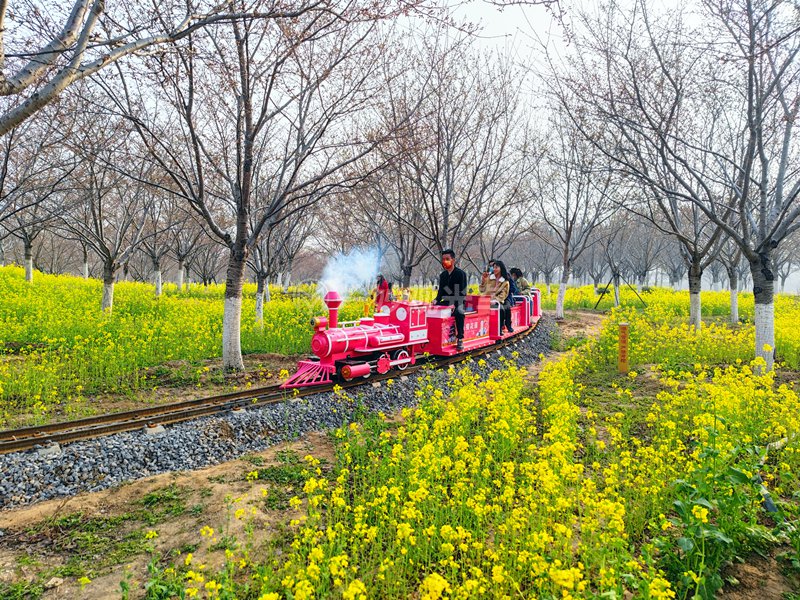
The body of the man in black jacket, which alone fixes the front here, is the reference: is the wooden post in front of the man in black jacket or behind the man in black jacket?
behind

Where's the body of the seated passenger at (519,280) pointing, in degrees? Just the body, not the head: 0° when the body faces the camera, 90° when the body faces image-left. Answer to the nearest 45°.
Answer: approximately 45°

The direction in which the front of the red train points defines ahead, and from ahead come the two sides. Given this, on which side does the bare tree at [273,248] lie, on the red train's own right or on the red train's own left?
on the red train's own right

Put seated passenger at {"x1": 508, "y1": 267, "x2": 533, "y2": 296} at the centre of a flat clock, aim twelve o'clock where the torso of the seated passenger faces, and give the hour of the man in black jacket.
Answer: The man in black jacket is roughly at 11 o'clock from the seated passenger.

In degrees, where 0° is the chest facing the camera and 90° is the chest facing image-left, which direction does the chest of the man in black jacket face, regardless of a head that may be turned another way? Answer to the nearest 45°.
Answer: approximately 45°
